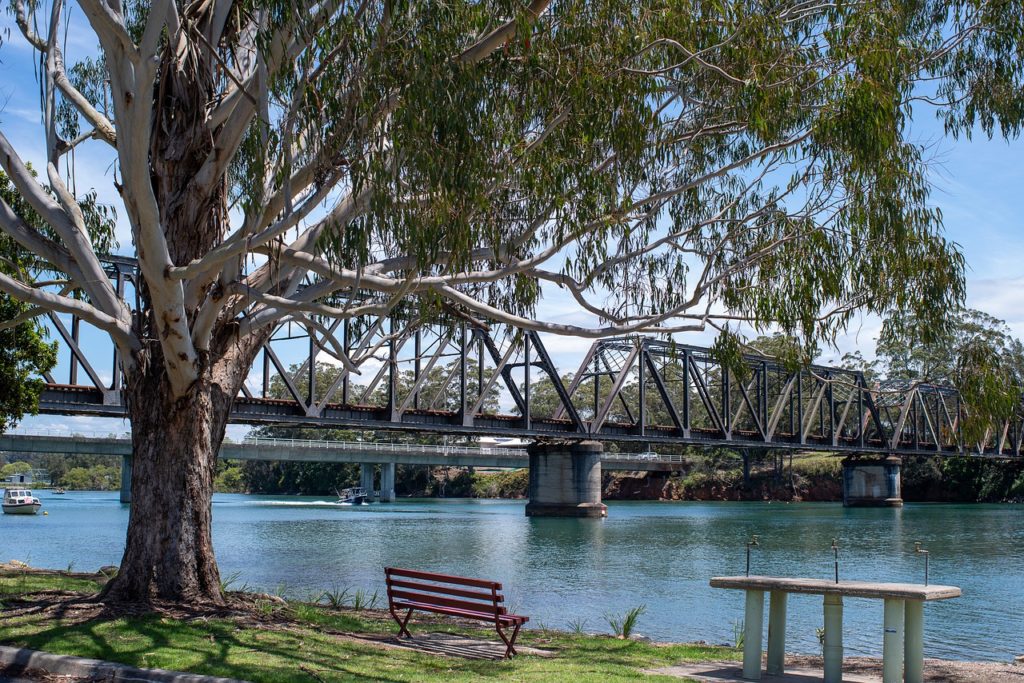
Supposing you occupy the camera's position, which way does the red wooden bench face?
facing away from the viewer and to the right of the viewer

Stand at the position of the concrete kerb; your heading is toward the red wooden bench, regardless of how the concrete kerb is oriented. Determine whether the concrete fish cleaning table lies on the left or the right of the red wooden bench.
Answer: right

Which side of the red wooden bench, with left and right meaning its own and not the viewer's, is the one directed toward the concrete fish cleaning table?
right

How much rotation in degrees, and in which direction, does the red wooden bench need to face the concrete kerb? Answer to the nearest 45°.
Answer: approximately 180°

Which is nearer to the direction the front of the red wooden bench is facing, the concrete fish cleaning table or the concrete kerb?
the concrete fish cleaning table
